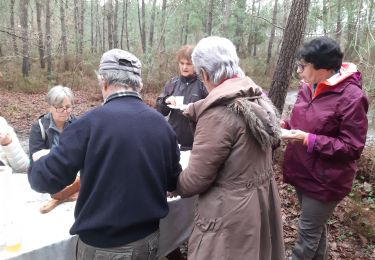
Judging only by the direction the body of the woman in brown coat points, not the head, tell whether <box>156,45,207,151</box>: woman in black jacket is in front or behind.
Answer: in front

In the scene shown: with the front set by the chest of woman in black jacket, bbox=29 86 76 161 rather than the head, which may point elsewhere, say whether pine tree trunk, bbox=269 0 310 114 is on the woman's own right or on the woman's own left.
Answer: on the woman's own left

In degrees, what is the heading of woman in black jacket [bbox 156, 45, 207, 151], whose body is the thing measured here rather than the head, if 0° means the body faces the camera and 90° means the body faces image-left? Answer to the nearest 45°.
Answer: approximately 0°

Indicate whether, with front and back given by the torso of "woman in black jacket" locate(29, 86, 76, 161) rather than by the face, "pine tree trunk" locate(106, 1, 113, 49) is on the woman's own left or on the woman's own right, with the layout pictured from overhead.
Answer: on the woman's own left

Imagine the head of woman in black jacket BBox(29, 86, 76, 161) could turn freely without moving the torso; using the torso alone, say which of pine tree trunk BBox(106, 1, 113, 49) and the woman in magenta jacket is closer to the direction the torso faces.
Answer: the woman in magenta jacket

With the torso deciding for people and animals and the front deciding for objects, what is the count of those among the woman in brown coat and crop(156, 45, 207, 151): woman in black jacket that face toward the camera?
1

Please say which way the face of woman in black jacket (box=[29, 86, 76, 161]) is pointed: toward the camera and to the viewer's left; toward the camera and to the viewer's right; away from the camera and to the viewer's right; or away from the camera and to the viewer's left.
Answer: toward the camera and to the viewer's right

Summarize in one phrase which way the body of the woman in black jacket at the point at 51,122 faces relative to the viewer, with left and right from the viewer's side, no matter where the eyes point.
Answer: facing the viewer and to the right of the viewer

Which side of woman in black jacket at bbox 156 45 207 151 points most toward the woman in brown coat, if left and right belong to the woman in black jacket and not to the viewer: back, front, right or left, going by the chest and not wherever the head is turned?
front

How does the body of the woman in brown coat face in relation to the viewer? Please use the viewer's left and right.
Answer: facing away from the viewer and to the left of the viewer

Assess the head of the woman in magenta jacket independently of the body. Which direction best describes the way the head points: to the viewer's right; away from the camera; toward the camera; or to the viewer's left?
to the viewer's left

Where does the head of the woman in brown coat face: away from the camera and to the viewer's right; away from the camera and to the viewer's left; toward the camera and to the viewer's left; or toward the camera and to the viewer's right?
away from the camera and to the viewer's left

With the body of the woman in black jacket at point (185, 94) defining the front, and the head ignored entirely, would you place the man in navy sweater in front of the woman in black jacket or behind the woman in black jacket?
in front
